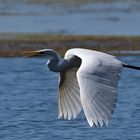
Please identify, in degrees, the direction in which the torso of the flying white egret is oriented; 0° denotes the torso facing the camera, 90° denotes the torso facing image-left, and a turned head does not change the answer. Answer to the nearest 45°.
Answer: approximately 90°
